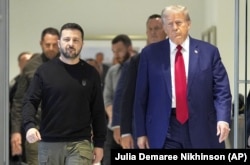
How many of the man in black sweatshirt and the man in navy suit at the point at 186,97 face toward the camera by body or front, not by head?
2

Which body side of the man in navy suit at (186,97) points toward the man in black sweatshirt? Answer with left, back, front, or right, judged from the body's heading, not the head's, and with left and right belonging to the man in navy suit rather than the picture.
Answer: right

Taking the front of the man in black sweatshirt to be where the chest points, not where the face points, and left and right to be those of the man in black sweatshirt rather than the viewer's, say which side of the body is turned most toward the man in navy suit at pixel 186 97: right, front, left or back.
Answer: left

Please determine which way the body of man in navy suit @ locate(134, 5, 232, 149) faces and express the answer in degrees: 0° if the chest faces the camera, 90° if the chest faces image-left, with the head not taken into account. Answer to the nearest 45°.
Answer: approximately 0°

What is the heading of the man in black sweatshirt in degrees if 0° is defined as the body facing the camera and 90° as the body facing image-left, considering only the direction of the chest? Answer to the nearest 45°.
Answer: approximately 0°
